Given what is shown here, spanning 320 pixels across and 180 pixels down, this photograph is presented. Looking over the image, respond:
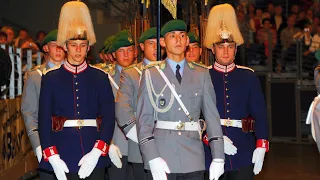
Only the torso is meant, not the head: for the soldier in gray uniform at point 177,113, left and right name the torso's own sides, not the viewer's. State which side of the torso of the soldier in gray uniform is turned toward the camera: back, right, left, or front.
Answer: front

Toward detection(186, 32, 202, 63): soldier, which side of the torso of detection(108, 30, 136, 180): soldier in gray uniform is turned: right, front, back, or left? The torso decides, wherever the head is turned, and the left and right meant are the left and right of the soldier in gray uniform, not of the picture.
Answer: left

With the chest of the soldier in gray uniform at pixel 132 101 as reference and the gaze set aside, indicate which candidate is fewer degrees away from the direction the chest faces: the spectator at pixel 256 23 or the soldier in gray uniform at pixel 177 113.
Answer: the soldier in gray uniform

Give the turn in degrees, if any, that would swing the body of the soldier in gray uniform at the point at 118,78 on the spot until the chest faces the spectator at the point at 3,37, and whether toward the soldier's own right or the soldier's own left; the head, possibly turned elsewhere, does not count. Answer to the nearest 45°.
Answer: approximately 135° to the soldier's own right

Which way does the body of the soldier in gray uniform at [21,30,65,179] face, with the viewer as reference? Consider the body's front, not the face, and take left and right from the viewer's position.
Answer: facing the viewer and to the right of the viewer

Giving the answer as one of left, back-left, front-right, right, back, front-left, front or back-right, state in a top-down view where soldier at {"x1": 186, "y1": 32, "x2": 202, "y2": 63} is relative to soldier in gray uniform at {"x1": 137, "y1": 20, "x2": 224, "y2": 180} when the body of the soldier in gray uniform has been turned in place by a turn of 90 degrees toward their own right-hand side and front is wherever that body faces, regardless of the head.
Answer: right

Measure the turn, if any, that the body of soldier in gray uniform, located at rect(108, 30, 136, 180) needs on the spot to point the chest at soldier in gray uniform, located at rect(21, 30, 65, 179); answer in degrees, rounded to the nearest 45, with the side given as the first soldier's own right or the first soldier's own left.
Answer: approximately 45° to the first soldier's own right

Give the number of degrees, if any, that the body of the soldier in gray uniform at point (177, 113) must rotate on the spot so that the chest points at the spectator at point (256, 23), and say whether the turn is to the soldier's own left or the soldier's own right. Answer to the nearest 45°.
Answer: approximately 180°

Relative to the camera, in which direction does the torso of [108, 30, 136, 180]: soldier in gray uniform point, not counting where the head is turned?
toward the camera

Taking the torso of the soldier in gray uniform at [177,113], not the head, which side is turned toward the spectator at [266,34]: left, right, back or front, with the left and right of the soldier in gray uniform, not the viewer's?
back
